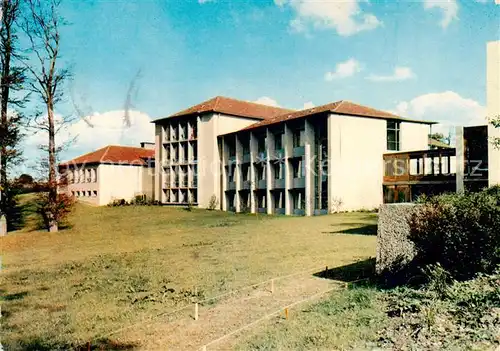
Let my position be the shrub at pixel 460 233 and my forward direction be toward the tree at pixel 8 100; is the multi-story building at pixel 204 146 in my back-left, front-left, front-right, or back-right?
front-right

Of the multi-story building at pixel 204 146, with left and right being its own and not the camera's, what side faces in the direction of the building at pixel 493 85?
left

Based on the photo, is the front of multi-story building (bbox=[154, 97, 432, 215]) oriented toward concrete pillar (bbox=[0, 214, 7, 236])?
yes

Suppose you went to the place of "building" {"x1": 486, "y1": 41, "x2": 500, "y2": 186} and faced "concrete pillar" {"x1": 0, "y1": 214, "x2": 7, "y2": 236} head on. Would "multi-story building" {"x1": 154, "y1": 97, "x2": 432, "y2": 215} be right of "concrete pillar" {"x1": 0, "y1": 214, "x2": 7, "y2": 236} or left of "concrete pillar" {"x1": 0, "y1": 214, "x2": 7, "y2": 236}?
right

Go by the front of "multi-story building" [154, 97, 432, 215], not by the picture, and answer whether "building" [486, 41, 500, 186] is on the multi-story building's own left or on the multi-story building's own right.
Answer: on the multi-story building's own left

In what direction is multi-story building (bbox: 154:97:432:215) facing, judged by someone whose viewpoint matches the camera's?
facing the viewer and to the left of the viewer

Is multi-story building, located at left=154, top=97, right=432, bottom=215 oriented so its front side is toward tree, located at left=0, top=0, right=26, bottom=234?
yes

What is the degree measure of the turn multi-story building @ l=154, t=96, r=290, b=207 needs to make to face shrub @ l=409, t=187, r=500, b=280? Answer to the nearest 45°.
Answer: approximately 45° to its left

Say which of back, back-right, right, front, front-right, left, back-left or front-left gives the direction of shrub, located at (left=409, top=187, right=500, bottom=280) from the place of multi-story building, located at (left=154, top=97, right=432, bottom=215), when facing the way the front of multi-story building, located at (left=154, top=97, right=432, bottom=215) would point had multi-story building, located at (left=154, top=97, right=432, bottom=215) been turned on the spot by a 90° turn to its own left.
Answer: front-right
